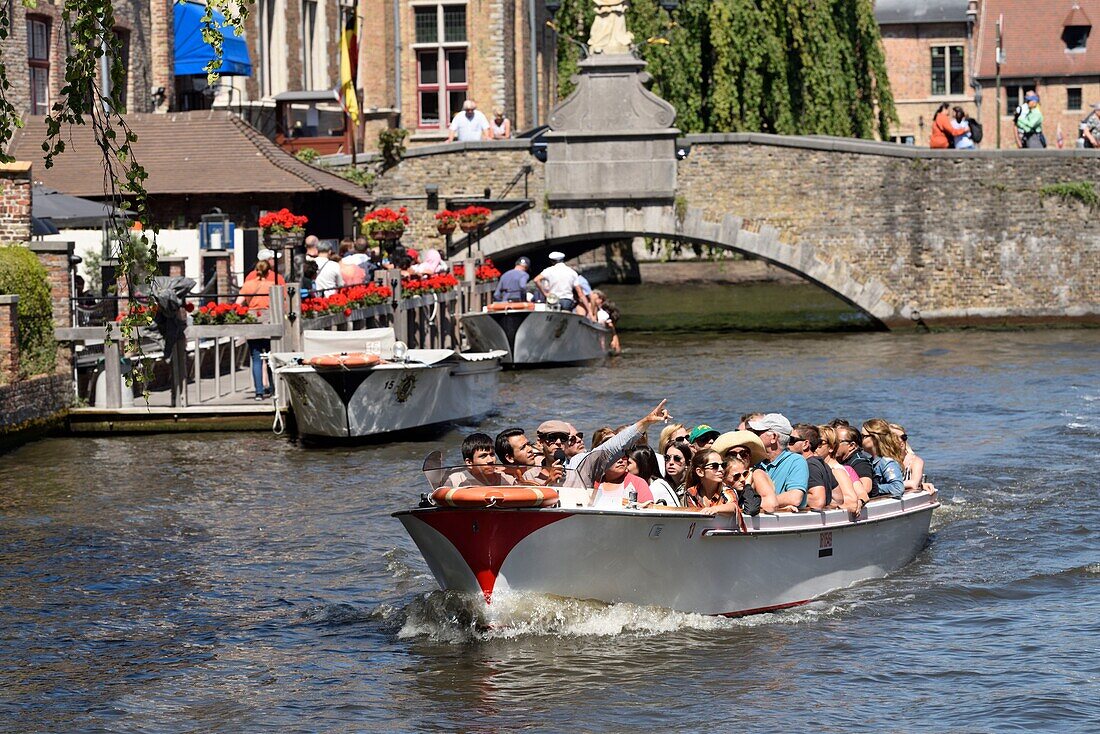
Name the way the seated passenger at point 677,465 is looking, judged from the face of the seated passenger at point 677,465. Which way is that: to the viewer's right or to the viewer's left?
to the viewer's left

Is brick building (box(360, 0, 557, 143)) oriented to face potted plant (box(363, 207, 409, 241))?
yes

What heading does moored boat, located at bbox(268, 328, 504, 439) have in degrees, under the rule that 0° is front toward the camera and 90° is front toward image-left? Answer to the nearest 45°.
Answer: approximately 45°

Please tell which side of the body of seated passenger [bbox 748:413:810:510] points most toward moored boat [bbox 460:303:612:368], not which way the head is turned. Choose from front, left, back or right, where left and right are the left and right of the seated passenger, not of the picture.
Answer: right

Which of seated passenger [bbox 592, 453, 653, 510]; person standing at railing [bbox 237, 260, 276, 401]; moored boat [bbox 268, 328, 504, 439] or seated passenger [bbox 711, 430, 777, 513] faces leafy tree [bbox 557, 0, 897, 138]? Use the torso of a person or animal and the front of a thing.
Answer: the person standing at railing

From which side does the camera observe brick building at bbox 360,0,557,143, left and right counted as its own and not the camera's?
front

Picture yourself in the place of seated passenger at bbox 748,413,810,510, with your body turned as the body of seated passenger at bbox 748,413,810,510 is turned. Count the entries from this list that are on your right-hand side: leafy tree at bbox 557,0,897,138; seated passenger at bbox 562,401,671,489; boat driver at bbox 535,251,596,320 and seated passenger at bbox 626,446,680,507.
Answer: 2

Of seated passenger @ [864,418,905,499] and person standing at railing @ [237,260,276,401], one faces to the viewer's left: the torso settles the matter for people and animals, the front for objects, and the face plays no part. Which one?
the seated passenger

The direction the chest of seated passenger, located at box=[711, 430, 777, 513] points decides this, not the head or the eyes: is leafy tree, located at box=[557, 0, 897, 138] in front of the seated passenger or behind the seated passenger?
behind

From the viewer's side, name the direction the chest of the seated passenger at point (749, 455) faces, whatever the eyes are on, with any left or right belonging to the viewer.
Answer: facing the viewer and to the left of the viewer

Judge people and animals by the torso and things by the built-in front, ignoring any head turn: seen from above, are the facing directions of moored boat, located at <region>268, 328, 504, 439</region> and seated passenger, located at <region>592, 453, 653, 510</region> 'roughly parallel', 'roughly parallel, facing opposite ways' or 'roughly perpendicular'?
roughly parallel

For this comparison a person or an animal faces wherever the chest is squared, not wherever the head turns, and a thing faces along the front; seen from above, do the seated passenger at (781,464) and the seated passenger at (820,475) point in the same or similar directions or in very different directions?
same or similar directions

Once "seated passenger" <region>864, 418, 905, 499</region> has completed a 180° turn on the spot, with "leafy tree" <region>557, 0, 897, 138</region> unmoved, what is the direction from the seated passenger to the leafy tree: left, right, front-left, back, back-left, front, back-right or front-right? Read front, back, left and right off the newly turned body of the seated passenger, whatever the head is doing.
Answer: left

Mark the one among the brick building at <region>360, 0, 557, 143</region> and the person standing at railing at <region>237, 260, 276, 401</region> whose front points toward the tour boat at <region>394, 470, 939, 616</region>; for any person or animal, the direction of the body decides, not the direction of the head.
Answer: the brick building

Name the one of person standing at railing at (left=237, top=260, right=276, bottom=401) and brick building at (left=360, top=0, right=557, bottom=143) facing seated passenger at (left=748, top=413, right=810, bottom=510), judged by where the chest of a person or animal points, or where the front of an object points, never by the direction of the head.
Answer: the brick building

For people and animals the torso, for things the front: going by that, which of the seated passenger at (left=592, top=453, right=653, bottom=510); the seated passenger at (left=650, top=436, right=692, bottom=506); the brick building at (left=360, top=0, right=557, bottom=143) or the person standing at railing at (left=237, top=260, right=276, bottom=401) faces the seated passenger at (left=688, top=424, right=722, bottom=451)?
the brick building
